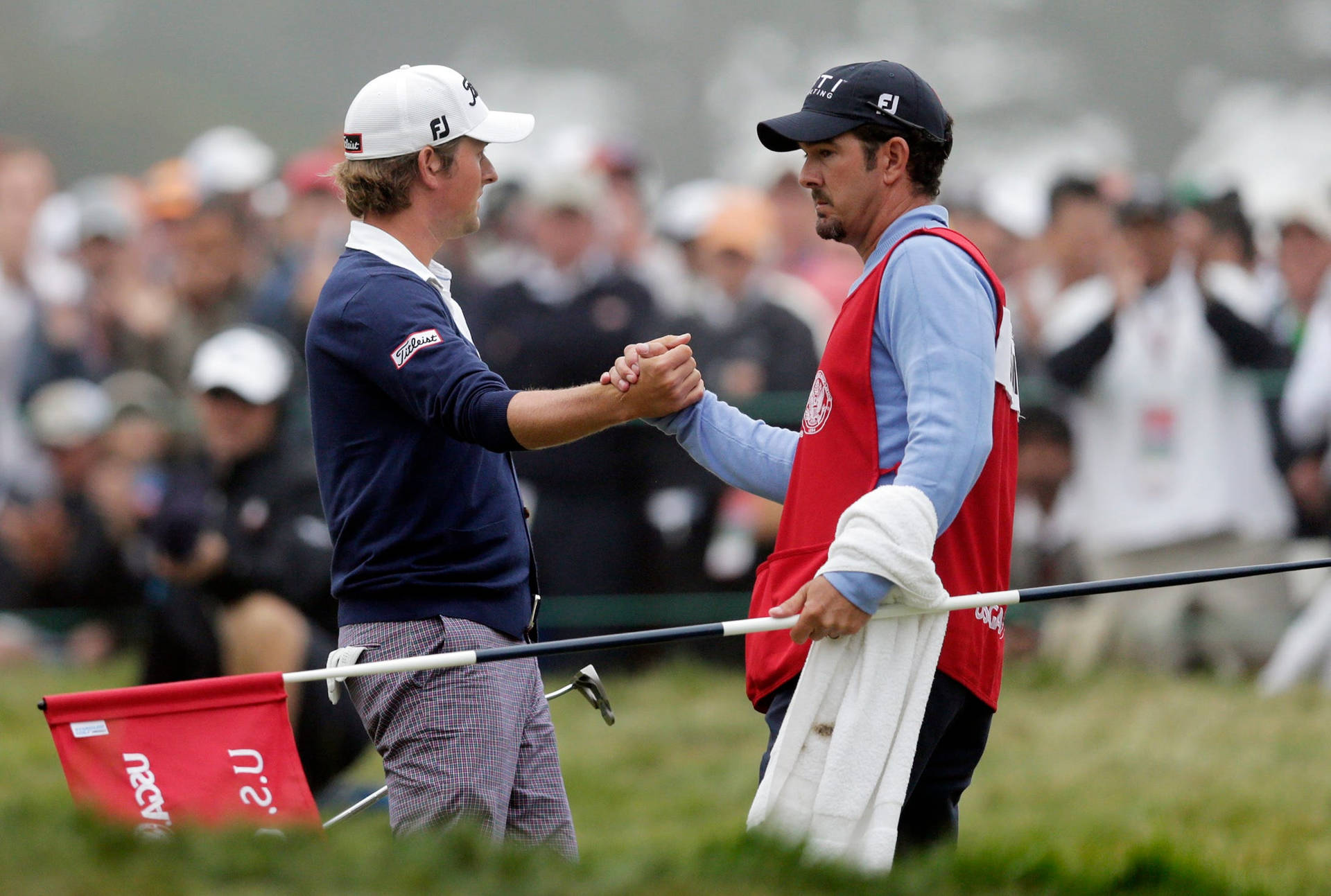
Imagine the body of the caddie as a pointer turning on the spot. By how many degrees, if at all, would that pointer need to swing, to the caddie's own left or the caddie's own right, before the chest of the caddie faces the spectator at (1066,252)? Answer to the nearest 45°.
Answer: approximately 90° to the caddie's own right

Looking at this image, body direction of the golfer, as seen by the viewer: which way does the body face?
to the viewer's right

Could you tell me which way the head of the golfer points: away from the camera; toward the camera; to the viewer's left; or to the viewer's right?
to the viewer's right

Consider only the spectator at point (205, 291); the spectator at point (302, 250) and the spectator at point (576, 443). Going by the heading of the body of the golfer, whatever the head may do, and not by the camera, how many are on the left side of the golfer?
3

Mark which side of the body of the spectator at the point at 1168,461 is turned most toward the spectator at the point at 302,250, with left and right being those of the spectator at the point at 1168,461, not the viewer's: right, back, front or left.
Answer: right

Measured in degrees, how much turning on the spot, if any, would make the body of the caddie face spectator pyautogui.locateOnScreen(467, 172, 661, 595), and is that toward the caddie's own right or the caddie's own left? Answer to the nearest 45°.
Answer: approximately 90° to the caddie's own right

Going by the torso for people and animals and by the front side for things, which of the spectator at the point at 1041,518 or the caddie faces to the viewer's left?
the caddie

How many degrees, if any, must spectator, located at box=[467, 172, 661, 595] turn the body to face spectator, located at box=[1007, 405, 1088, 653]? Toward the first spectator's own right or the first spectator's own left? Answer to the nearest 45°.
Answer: approximately 90° to the first spectator's own left

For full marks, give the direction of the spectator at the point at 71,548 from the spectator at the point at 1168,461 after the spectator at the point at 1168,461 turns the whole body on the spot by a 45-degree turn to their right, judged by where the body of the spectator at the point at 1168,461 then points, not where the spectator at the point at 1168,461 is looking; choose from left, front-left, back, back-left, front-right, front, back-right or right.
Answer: front-right
